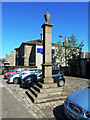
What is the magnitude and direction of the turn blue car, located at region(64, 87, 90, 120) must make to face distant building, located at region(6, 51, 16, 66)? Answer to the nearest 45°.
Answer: approximately 90° to its right

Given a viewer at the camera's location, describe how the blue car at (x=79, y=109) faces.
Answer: facing the viewer and to the left of the viewer
